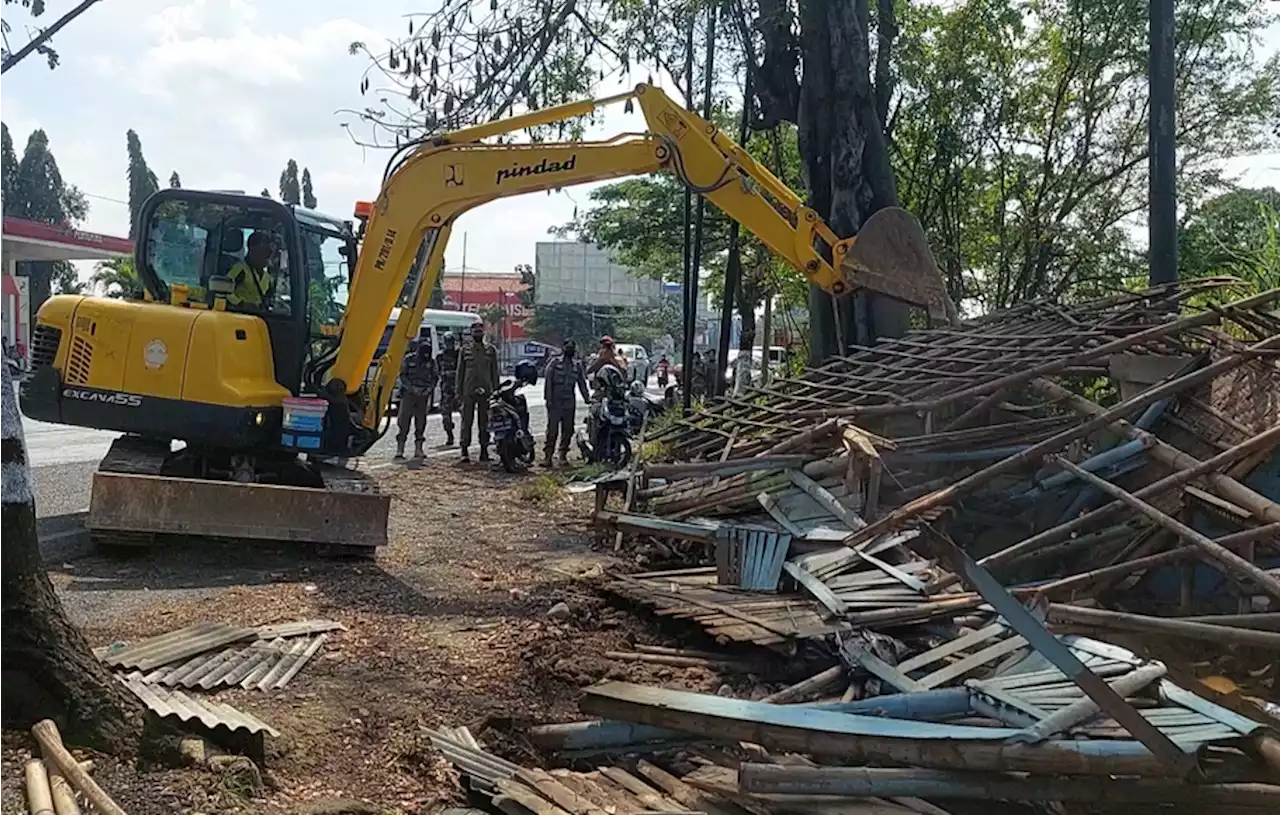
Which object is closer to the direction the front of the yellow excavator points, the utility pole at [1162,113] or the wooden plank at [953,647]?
the utility pole

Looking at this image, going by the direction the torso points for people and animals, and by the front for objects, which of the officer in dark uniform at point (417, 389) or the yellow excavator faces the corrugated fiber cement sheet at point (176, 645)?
the officer in dark uniform

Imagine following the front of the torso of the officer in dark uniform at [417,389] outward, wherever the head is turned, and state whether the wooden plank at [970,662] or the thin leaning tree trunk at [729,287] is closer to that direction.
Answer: the wooden plank

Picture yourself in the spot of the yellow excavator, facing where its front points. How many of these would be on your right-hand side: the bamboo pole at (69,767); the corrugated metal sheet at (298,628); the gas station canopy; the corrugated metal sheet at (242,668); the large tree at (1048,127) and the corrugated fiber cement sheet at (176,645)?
4

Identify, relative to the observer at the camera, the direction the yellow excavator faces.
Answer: facing to the right of the viewer

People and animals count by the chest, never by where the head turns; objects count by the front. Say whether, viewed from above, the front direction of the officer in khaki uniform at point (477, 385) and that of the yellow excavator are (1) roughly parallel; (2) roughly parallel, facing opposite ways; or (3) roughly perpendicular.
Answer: roughly perpendicular

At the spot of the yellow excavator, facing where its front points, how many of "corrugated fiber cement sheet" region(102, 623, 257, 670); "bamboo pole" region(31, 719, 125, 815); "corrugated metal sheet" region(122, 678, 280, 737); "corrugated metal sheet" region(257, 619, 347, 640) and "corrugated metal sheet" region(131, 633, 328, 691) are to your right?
5

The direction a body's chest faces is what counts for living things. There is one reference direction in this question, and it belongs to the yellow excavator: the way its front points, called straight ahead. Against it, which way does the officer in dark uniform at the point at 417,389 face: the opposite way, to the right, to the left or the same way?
to the right

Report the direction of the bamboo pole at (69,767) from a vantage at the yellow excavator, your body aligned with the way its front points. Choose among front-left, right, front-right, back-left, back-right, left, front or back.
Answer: right

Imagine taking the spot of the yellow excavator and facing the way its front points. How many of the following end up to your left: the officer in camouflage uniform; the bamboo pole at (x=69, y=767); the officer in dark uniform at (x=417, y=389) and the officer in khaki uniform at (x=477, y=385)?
3

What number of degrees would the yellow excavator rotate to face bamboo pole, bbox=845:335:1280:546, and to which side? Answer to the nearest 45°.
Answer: approximately 45° to its right

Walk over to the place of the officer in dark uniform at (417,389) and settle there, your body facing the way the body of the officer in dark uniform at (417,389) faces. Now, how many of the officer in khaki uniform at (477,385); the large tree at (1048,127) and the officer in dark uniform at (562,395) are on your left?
3

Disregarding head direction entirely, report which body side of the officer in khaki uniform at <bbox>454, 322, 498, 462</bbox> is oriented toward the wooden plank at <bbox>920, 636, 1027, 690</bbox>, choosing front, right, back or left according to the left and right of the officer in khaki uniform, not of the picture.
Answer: front
